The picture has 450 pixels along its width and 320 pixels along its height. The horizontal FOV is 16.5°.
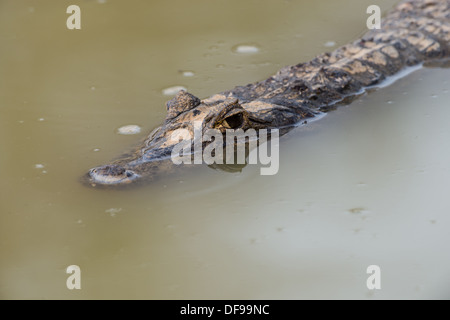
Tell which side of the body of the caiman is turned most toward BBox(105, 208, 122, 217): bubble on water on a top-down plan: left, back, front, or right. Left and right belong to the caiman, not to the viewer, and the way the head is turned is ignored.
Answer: front

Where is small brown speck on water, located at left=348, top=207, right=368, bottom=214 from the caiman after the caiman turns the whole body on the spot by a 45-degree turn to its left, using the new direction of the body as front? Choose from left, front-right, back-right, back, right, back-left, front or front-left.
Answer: front

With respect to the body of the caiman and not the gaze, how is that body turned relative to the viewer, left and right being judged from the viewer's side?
facing the viewer and to the left of the viewer
